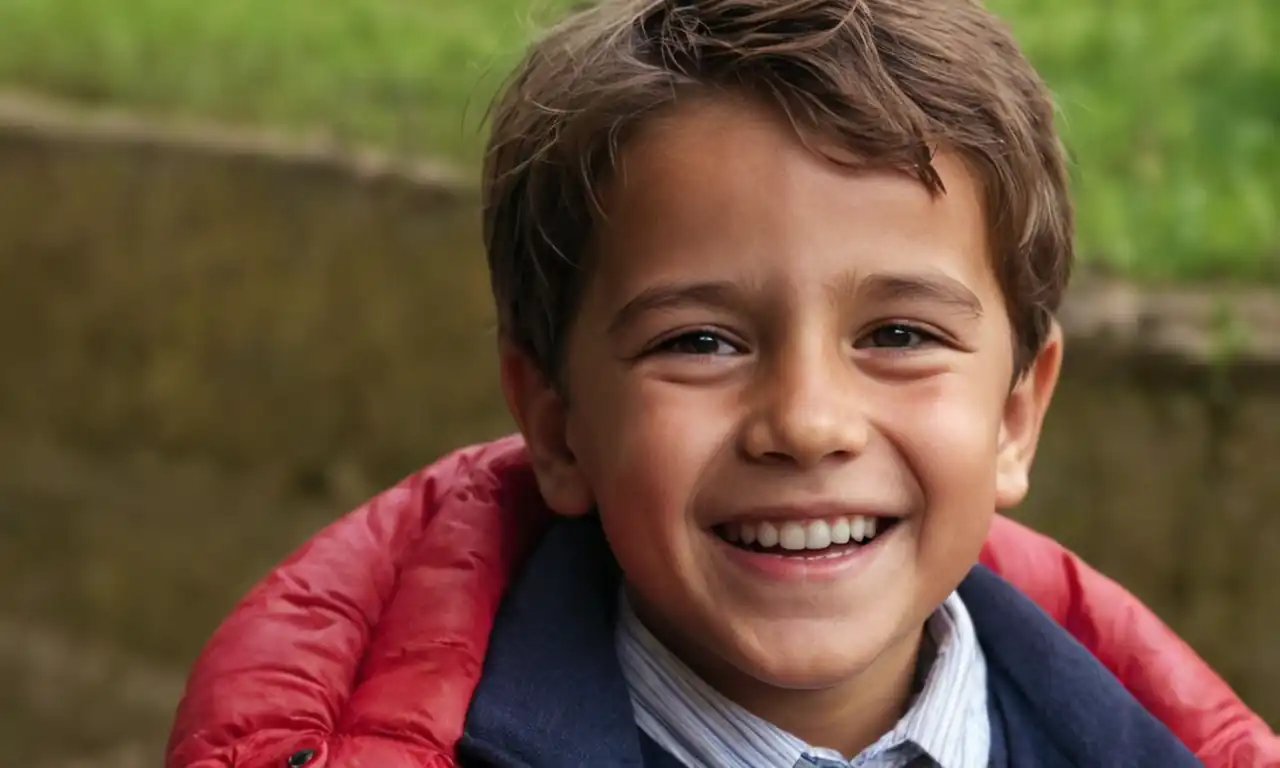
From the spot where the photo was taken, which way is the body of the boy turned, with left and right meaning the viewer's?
facing the viewer
